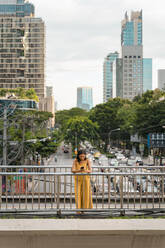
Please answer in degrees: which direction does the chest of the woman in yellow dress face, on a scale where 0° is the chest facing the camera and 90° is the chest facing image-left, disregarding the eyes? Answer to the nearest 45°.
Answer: approximately 0°

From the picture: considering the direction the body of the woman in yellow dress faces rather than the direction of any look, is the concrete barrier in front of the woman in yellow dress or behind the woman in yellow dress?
in front

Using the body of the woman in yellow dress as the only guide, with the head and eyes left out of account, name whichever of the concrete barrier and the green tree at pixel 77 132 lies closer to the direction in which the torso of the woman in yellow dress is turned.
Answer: the concrete barrier

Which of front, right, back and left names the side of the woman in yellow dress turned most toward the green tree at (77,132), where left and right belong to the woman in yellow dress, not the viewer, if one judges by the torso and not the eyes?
back
